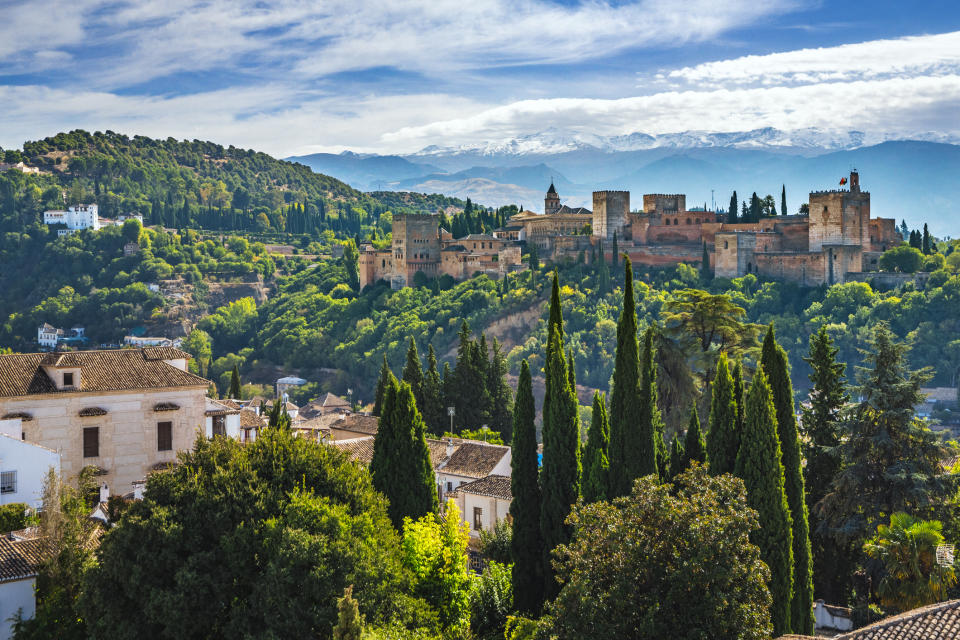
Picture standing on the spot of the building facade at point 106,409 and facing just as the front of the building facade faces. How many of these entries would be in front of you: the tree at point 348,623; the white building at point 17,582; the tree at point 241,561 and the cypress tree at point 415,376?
3

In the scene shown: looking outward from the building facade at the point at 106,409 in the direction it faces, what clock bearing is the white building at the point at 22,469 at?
The white building is roughly at 1 o'clock from the building facade.

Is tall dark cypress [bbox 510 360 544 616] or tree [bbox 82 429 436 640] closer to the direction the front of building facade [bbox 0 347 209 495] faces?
the tree

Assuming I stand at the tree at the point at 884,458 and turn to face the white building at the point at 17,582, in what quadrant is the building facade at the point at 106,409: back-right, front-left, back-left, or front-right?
front-right

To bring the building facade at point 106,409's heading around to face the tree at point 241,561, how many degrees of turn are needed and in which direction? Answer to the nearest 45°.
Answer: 0° — it already faces it

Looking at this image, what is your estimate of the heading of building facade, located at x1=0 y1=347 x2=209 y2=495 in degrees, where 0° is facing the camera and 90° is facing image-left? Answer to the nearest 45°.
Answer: approximately 0°

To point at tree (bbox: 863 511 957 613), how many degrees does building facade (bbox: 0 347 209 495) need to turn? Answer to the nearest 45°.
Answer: approximately 45° to its left

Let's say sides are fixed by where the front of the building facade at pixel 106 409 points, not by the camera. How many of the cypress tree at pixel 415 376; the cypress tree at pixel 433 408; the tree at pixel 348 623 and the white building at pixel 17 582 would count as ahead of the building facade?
2

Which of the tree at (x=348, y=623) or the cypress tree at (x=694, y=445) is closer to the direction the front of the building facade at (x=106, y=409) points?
the tree

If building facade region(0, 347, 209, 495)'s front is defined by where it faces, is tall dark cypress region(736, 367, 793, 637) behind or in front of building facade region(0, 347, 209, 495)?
in front

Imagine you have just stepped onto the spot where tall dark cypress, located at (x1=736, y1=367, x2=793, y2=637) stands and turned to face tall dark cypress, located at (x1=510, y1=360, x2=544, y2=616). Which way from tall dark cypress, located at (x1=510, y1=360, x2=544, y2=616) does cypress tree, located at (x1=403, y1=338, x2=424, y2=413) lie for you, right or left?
right

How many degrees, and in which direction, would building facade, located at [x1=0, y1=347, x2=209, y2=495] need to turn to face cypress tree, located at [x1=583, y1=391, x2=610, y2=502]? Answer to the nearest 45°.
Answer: approximately 45° to its left

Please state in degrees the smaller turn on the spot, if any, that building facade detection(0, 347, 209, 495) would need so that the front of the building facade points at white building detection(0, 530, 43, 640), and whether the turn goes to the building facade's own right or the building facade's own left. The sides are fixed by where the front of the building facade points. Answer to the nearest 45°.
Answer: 0° — it already faces it

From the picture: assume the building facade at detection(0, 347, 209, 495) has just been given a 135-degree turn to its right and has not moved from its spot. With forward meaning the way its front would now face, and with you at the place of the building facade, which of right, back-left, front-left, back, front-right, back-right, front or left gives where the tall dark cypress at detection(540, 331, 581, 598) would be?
back

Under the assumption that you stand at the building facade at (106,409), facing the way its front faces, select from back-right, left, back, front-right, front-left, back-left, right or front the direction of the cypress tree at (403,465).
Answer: front-left

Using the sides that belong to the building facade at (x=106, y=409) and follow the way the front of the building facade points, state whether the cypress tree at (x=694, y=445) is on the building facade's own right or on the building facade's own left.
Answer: on the building facade's own left

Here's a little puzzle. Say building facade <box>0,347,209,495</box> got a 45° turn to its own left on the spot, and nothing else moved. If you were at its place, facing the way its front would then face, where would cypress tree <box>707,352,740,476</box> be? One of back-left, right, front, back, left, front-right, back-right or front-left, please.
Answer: front

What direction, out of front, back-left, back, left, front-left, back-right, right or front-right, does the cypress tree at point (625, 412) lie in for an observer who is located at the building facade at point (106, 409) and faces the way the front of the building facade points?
front-left

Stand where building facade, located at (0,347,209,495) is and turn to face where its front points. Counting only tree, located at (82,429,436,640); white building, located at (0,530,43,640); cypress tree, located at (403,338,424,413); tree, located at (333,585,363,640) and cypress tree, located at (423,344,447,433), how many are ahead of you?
3
